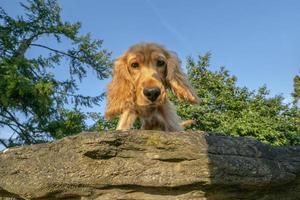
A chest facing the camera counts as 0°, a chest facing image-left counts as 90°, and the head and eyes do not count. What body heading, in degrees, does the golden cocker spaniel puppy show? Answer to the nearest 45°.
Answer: approximately 0°
